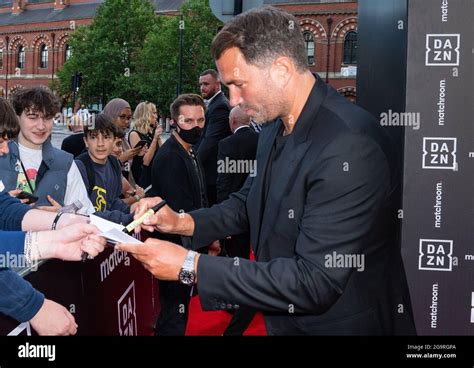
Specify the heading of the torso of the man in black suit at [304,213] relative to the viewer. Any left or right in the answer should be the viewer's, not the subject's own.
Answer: facing to the left of the viewer

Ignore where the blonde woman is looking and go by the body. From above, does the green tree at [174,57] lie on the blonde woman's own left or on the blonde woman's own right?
on the blonde woman's own left

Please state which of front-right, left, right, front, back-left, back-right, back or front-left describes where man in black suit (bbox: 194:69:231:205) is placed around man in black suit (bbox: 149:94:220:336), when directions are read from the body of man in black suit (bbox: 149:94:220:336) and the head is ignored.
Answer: back-left

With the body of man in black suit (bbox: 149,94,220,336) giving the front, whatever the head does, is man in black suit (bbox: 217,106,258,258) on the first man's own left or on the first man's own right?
on the first man's own left

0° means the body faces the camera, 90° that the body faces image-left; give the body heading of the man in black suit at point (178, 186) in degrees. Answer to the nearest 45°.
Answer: approximately 315°
